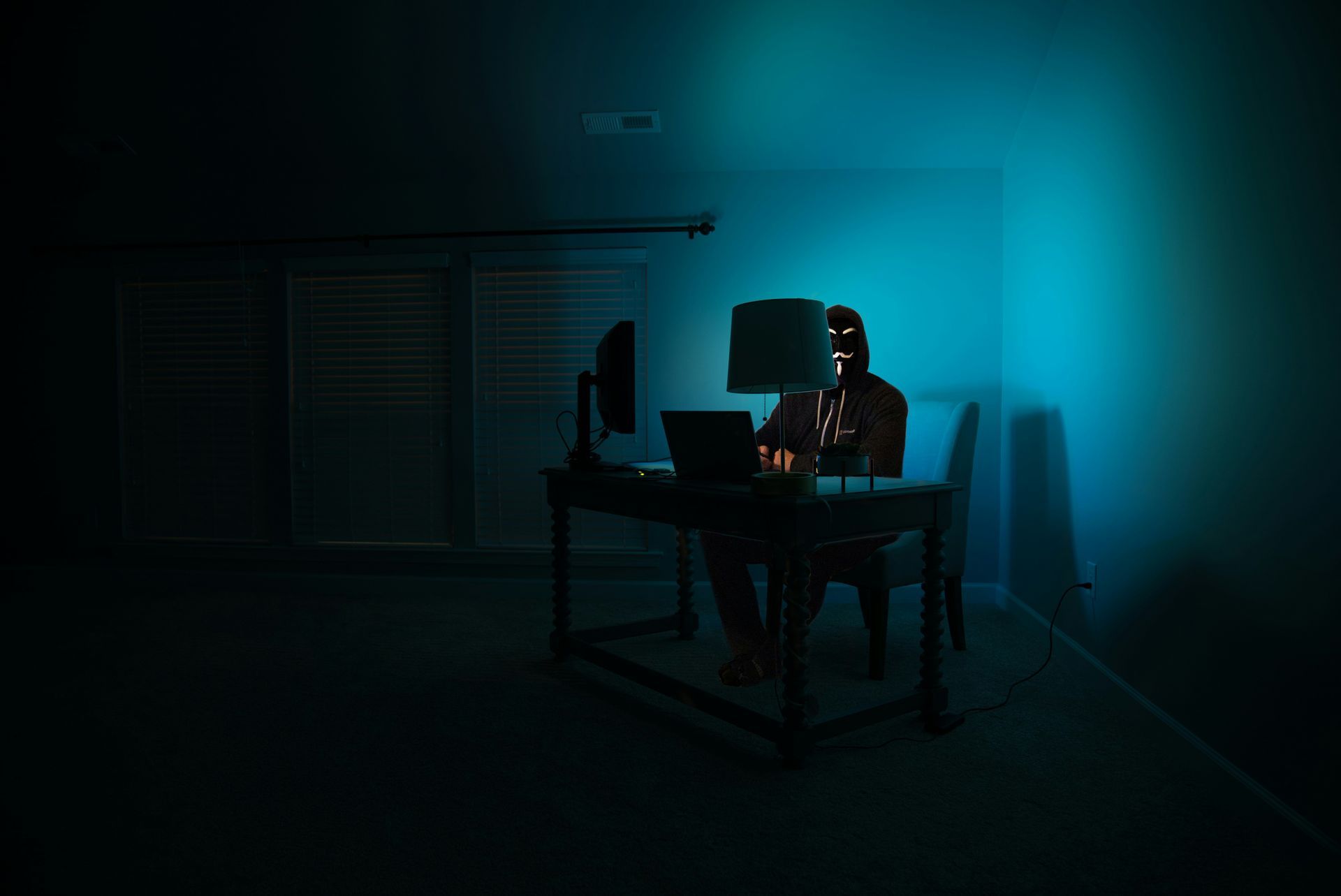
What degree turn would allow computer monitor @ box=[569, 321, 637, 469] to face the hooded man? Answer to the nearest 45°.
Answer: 0° — it already faces them

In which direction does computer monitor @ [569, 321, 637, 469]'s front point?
to the viewer's right

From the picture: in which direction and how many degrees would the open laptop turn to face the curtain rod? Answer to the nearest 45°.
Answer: approximately 90° to its left

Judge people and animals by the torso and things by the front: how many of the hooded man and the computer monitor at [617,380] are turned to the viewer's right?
1

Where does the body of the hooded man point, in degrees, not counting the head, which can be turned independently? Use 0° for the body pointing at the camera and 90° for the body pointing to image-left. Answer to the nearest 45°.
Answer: approximately 45°

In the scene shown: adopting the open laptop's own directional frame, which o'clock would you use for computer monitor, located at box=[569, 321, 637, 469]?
The computer monitor is roughly at 9 o'clock from the open laptop.

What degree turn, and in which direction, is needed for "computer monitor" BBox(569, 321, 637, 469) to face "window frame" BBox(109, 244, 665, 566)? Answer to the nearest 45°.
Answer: approximately 135° to its left

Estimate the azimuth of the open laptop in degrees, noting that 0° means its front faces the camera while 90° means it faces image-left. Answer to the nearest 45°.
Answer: approximately 225°

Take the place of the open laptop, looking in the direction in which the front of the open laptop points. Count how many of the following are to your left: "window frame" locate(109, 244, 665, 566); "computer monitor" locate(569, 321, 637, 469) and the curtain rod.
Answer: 3

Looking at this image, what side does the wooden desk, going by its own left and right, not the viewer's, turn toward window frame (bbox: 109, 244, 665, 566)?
left

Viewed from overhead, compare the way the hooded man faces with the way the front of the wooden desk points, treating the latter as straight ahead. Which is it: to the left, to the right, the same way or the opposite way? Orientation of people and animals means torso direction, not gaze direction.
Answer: the opposite way
